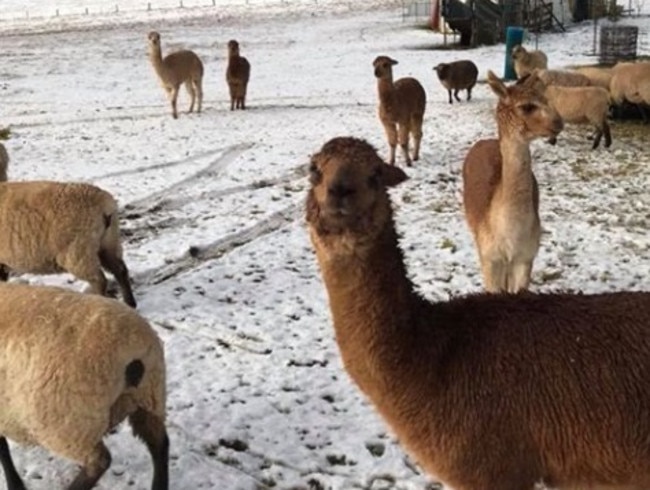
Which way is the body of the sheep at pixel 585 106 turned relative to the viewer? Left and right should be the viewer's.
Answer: facing to the left of the viewer

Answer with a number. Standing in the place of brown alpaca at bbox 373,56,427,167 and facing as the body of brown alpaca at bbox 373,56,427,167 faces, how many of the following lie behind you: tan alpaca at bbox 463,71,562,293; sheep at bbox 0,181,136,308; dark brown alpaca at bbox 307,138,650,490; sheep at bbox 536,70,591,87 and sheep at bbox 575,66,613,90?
2

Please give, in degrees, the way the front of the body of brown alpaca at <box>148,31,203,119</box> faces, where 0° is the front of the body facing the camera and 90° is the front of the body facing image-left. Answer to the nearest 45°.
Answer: approximately 45°

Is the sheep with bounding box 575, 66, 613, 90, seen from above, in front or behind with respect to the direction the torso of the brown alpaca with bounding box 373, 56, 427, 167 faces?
behind

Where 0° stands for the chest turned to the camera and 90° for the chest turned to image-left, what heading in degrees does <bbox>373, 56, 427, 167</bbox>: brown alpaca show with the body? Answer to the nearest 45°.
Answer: approximately 45°

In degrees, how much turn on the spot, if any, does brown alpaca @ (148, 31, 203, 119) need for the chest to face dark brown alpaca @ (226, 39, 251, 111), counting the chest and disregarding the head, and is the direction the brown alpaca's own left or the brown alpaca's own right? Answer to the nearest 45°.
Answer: approximately 135° to the brown alpaca's own left

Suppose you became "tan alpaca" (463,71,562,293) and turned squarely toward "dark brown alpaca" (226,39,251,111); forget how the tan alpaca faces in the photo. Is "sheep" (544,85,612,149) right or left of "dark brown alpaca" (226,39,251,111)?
right

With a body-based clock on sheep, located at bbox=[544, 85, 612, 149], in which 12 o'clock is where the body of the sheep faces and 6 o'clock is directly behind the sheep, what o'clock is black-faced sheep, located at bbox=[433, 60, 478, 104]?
The black-faced sheep is roughly at 2 o'clock from the sheep.
